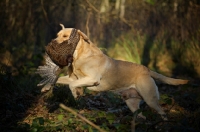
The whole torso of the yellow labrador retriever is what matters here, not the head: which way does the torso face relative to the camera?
to the viewer's left

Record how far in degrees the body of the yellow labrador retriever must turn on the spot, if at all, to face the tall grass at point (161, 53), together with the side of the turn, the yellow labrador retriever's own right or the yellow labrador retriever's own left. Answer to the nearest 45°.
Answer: approximately 90° to the yellow labrador retriever's own right
